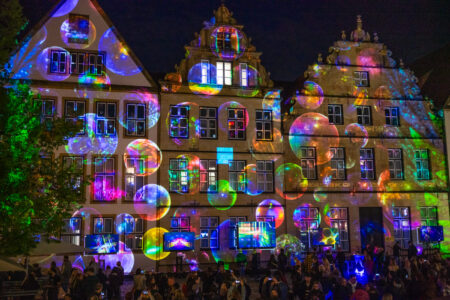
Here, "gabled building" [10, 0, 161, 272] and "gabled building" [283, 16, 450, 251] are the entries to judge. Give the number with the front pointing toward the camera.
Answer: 2

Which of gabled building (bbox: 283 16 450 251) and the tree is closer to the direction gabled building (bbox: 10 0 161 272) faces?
the tree

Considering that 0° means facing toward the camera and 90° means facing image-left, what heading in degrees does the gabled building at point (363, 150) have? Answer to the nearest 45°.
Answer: approximately 0°

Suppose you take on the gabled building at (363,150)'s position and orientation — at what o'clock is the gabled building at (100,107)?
the gabled building at (100,107) is roughly at 2 o'clock from the gabled building at (363,150).

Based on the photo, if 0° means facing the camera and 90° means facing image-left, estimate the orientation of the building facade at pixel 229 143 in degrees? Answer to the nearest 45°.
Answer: approximately 0°

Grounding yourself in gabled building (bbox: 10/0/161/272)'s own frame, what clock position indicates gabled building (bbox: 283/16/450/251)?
gabled building (bbox: 283/16/450/251) is roughly at 9 o'clock from gabled building (bbox: 10/0/161/272).
